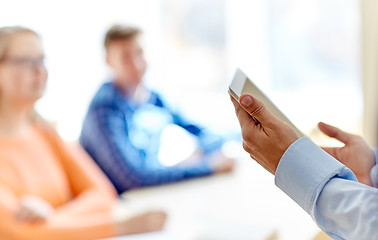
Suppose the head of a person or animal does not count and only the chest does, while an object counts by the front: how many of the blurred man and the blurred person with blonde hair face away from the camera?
0

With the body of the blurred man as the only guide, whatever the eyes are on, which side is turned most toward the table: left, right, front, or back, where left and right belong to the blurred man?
front

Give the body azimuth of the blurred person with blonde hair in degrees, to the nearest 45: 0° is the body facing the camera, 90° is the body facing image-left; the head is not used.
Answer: approximately 315°

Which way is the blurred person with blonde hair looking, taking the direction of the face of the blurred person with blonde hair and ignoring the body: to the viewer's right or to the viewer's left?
to the viewer's right
